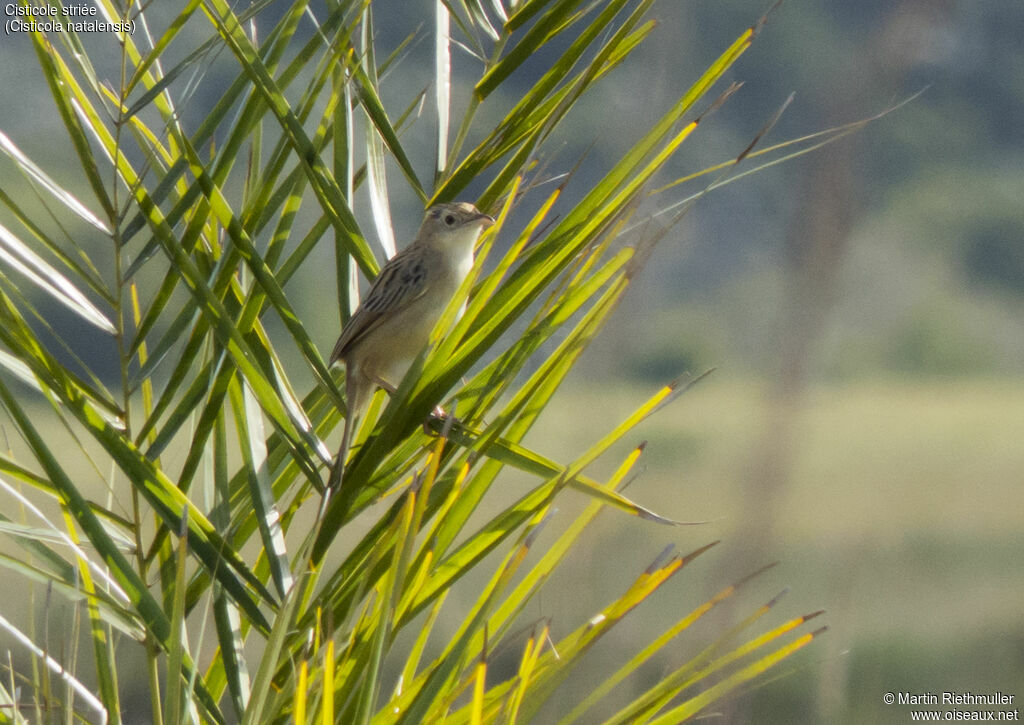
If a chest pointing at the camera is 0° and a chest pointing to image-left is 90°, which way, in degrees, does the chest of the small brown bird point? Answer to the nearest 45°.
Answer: approximately 270°
